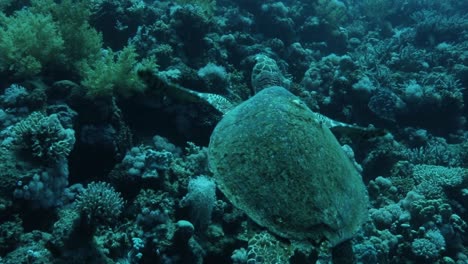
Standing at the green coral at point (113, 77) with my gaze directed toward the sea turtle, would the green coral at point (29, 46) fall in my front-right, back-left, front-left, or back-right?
back-right

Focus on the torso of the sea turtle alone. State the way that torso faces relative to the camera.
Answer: away from the camera

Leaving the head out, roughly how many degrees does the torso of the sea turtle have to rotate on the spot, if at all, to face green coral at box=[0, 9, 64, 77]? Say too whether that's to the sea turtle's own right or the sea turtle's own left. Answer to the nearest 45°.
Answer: approximately 90° to the sea turtle's own left
